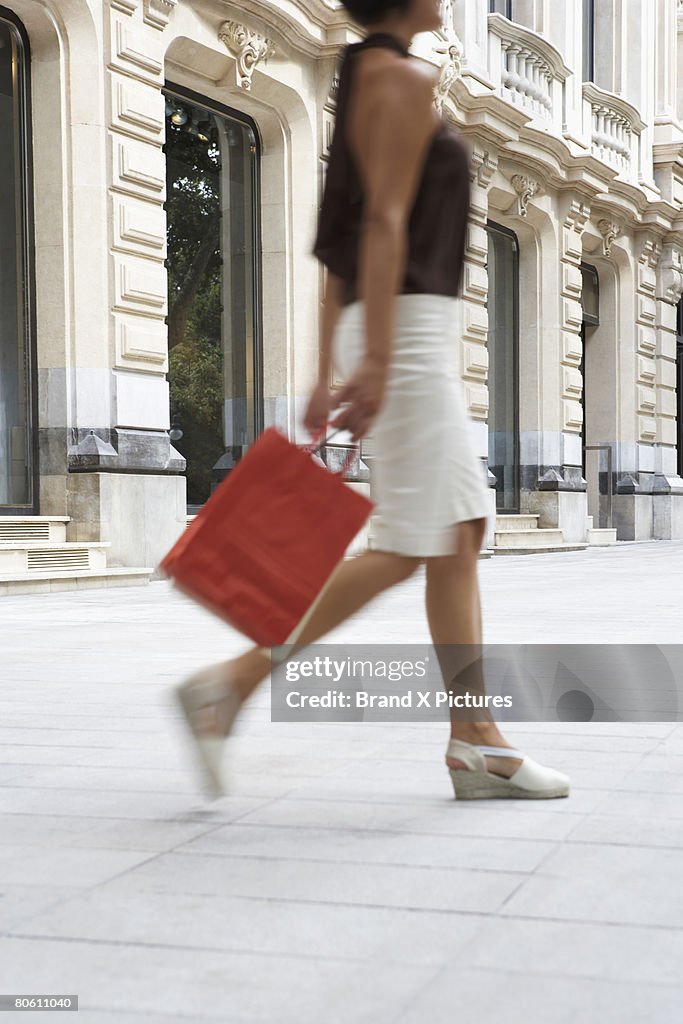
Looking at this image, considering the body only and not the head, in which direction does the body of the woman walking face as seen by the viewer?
to the viewer's right

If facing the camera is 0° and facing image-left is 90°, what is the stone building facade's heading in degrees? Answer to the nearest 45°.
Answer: approximately 315°

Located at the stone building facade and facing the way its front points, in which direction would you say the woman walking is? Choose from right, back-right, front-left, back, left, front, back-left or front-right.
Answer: front-right

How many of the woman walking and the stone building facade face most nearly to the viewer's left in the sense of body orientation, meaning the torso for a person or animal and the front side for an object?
0

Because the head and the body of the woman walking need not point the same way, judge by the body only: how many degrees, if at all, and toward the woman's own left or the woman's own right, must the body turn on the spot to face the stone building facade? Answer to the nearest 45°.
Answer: approximately 90° to the woman's own left
